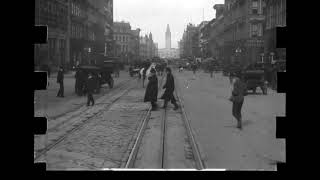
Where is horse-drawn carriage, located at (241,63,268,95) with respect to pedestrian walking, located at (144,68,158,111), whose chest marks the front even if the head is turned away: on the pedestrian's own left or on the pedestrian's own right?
on the pedestrian's own left

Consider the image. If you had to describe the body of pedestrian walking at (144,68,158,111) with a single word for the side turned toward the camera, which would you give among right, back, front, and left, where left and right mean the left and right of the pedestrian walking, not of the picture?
right
